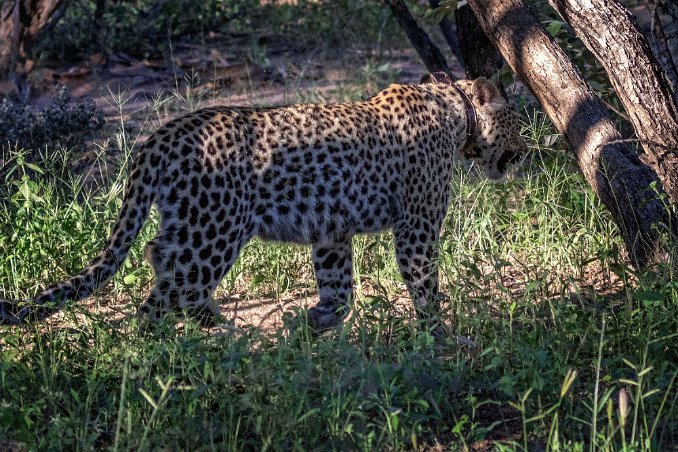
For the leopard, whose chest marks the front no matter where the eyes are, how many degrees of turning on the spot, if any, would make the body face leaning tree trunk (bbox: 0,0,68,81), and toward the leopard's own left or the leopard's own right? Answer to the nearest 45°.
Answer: approximately 90° to the leopard's own left

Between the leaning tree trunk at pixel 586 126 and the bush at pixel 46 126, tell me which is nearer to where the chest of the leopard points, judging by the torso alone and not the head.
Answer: the leaning tree trunk

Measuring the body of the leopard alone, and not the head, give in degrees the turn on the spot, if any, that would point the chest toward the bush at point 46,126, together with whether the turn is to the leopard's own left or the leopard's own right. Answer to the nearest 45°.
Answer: approximately 90° to the leopard's own left

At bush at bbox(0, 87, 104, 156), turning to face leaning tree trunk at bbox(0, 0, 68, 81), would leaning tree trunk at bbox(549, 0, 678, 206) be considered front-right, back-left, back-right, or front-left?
back-right

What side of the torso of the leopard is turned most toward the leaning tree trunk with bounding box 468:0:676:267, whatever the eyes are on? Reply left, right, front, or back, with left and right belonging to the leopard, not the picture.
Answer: front

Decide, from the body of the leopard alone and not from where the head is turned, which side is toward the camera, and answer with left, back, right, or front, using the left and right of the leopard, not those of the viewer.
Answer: right

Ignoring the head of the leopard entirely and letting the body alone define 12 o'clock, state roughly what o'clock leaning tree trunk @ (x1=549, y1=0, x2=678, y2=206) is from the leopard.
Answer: The leaning tree trunk is roughly at 12 o'clock from the leopard.
